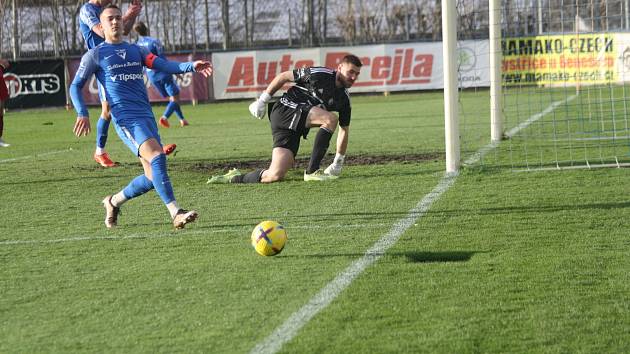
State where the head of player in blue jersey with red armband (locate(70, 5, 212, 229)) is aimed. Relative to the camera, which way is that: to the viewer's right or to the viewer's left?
to the viewer's right

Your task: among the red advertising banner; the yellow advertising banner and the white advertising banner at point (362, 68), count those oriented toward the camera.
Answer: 3

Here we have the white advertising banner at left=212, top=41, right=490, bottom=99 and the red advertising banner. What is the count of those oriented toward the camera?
2

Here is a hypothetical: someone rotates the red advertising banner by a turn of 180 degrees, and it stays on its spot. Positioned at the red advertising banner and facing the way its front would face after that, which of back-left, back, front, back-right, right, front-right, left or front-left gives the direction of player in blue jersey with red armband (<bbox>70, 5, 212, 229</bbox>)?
back

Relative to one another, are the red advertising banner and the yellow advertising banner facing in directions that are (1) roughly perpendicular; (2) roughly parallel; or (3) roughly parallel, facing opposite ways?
roughly parallel

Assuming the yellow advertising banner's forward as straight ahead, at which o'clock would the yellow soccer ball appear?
The yellow soccer ball is roughly at 12 o'clock from the yellow advertising banner.

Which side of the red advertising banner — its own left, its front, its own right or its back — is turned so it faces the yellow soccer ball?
front

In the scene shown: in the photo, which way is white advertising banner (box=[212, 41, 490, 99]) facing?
toward the camera

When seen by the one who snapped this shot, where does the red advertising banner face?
facing the viewer

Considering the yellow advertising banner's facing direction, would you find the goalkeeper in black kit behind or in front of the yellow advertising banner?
in front

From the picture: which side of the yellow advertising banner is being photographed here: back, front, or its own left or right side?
front

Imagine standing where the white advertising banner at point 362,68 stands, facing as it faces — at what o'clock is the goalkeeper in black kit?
The goalkeeper in black kit is roughly at 12 o'clock from the white advertising banner.

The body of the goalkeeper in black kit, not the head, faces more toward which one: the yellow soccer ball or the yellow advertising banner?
the yellow soccer ball

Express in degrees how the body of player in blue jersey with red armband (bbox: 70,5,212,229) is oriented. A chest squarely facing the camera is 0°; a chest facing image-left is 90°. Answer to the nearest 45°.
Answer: approximately 315°

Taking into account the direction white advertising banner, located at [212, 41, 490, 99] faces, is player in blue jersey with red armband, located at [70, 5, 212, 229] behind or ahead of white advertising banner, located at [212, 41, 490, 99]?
ahead
